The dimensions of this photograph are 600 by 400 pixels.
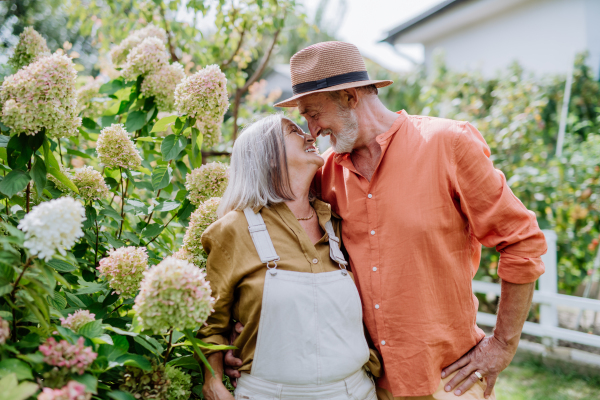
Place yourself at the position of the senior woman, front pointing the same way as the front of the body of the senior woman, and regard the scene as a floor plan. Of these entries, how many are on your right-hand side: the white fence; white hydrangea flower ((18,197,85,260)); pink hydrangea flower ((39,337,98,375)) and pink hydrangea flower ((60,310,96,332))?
3

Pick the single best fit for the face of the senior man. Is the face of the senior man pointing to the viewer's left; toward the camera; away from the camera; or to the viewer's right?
to the viewer's left

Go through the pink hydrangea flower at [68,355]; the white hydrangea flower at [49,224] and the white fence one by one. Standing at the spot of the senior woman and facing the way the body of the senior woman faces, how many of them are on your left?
1

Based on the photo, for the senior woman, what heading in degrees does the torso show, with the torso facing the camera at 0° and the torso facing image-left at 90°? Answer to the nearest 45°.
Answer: approximately 315°

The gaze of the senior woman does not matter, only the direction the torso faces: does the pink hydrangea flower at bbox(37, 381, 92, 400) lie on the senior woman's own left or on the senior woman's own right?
on the senior woman's own right

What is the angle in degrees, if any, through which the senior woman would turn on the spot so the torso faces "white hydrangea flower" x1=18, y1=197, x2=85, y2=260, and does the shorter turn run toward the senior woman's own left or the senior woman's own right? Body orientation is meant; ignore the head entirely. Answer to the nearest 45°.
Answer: approximately 90° to the senior woman's own right

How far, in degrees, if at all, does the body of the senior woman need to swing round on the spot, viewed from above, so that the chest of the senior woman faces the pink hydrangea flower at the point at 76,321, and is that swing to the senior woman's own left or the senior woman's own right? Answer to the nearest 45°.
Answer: approximately 90° to the senior woman's own right

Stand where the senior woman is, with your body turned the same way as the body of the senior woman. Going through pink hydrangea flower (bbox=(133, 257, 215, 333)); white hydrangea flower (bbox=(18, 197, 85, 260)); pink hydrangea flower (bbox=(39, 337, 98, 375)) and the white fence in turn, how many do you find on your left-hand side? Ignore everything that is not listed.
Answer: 1

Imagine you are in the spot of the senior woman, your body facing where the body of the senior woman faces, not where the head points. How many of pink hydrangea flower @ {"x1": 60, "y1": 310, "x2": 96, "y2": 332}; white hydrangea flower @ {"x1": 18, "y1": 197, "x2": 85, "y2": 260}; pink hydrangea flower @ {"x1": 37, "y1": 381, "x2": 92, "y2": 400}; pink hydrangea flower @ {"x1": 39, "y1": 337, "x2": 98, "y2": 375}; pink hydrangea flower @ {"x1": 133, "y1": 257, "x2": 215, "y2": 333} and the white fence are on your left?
1
